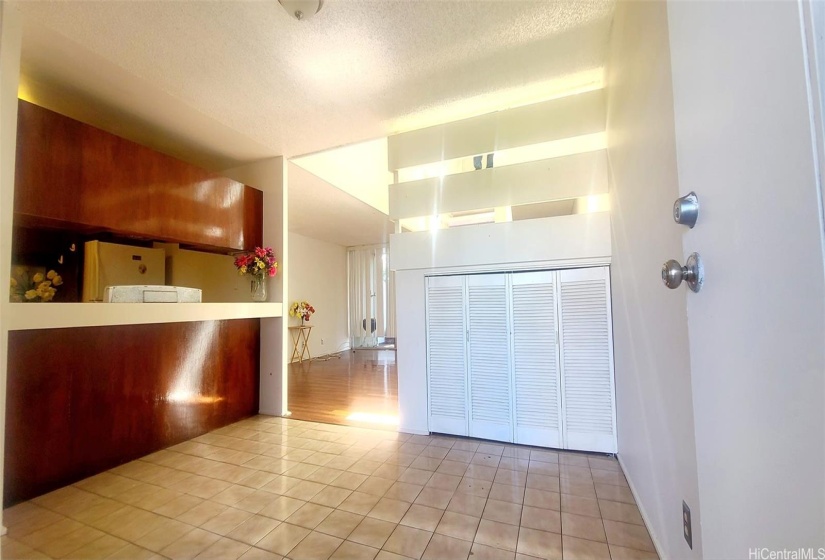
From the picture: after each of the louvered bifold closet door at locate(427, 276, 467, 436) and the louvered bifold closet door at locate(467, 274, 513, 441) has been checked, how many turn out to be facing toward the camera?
2

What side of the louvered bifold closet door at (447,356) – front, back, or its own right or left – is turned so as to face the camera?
front

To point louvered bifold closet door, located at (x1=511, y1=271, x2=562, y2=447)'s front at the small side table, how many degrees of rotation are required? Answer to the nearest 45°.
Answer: approximately 135° to its right

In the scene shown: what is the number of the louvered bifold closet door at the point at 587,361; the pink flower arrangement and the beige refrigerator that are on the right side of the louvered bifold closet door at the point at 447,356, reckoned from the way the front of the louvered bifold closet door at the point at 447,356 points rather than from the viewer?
2

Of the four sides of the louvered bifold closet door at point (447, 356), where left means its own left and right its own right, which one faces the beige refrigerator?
right

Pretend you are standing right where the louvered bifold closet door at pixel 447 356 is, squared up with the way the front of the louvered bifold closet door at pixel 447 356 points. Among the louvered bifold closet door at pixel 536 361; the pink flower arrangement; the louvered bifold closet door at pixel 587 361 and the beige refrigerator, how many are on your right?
2

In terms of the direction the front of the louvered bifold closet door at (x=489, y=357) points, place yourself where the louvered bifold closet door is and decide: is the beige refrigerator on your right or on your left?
on your right

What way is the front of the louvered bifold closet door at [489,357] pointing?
toward the camera

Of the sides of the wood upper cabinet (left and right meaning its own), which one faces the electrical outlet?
front

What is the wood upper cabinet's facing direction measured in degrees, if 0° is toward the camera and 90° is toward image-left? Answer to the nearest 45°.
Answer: approximately 315°

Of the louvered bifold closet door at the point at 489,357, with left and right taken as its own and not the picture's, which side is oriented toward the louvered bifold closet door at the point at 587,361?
left

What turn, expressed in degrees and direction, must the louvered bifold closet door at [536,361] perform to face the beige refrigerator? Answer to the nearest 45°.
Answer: approximately 90° to its right
